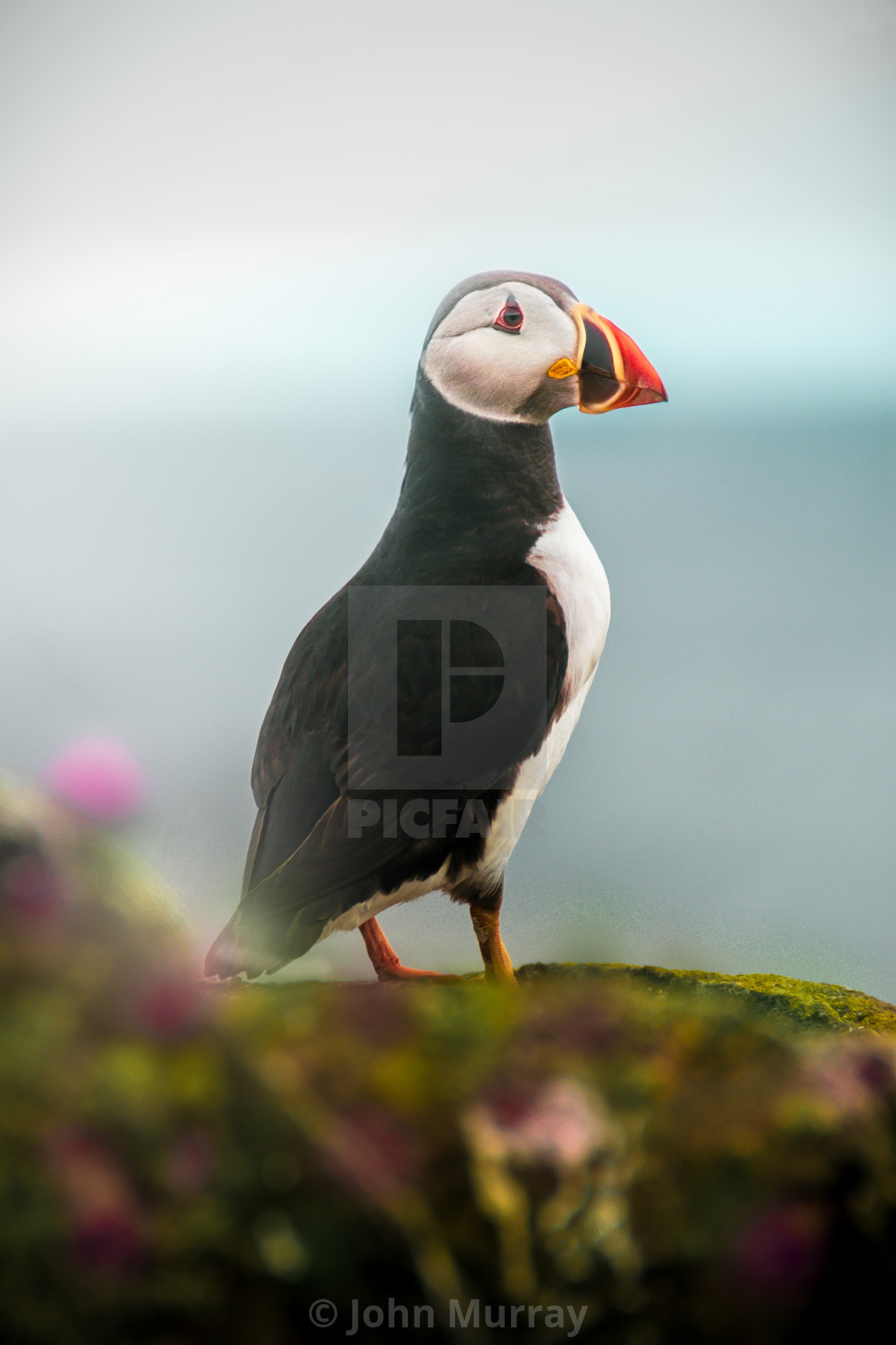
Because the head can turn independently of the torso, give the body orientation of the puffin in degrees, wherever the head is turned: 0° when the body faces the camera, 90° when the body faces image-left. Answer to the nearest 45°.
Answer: approximately 270°
